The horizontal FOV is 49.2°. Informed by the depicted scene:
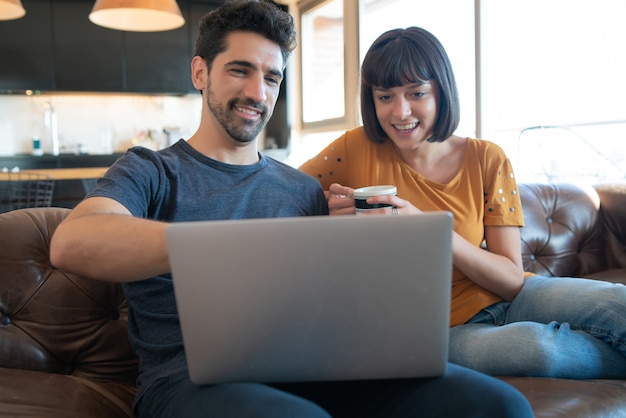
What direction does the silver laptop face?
away from the camera

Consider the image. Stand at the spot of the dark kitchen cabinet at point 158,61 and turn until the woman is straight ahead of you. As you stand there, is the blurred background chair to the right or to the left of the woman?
right

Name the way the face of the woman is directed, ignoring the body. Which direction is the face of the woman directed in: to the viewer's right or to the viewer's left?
to the viewer's left

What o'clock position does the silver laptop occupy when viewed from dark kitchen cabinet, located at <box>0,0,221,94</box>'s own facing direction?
The silver laptop is roughly at 12 o'clock from the dark kitchen cabinet.

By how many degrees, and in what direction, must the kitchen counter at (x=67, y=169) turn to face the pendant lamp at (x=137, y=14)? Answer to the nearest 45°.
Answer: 0° — it already faces it

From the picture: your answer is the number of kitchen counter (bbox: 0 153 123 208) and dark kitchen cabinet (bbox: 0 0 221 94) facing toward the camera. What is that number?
2

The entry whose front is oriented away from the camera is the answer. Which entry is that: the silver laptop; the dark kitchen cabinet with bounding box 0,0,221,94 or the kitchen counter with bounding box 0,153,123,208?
the silver laptop

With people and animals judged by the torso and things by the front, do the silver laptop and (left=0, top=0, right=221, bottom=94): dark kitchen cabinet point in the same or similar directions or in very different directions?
very different directions
